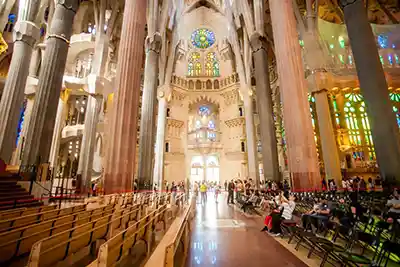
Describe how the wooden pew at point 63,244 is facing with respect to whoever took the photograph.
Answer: facing away from the viewer and to the left of the viewer

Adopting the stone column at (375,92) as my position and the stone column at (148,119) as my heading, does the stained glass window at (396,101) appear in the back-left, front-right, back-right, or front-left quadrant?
back-right

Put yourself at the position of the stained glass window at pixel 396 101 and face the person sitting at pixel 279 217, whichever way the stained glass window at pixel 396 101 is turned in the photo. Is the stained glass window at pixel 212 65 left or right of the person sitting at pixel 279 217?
right

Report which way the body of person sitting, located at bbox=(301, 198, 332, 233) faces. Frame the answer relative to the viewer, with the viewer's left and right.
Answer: facing to the left of the viewer
